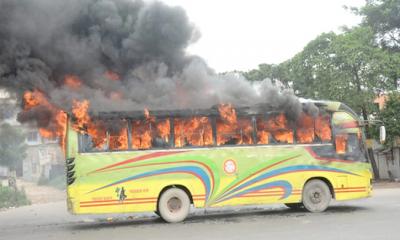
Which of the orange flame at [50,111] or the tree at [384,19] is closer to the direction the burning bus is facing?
the tree

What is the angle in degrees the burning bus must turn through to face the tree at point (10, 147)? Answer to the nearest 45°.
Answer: approximately 135° to its left

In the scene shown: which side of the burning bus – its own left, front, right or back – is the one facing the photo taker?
right

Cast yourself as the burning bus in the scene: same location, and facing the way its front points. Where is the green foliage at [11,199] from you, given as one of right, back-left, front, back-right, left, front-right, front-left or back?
back-left

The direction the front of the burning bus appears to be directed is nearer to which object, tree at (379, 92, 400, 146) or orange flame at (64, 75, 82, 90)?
the tree

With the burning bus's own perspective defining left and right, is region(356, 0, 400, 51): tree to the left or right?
on its left

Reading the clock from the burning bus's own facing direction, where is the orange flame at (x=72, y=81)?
The orange flame is roughly at 6 o'clock from the burning bus.

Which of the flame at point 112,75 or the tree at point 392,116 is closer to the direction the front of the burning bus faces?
the tree

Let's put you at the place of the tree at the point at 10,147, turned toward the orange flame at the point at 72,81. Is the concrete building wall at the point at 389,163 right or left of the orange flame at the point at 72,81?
left

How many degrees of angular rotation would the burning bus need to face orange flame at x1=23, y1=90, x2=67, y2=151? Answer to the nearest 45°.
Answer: approximately 180°

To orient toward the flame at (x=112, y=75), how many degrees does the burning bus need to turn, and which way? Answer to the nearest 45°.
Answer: approximately 180°

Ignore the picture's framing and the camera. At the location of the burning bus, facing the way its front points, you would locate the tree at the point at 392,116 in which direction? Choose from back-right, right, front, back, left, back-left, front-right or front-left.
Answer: front-left
